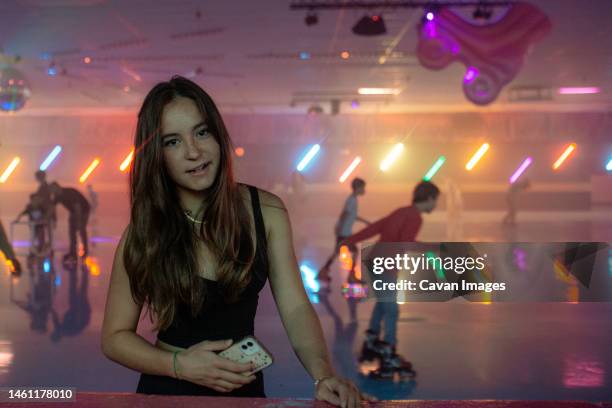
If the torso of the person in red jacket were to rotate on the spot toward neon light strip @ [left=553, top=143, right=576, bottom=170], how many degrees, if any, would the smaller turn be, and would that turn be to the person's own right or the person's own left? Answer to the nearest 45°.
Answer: approximately 90° to the person's own left

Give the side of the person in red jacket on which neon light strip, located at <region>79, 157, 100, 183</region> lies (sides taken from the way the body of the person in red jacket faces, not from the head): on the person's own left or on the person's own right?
on the person's own left

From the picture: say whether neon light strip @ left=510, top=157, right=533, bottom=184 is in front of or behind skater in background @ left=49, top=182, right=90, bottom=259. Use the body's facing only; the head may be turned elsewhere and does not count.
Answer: behind

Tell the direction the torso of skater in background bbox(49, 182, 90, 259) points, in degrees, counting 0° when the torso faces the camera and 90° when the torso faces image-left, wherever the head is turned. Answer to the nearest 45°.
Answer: approximately 90°

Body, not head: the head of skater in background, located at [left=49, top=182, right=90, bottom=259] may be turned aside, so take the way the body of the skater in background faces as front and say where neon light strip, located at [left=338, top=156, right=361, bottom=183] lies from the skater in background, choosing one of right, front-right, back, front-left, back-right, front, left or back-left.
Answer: back-right

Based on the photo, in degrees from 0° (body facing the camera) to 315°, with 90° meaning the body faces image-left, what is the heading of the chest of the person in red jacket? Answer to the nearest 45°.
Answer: approximately 270°
